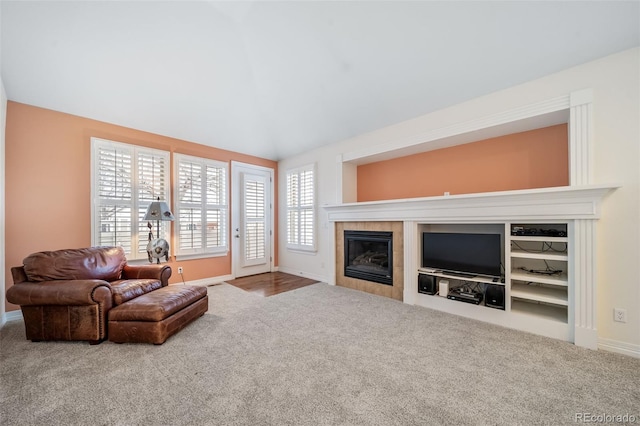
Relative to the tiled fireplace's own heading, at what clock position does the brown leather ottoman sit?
The brown leather ottoman is roughly at 12 o'clock from the tiled fireplace.

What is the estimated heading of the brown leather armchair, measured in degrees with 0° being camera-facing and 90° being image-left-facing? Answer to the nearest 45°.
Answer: approximately 315°

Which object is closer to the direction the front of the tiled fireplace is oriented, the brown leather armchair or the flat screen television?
the brown leather armchair

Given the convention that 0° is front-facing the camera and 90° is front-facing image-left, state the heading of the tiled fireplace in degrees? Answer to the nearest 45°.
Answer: approximately 45°

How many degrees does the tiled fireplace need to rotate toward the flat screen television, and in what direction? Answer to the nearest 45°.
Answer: approximately 90° to its left

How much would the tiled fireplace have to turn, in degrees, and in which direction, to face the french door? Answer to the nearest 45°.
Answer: approximately 45° to its right

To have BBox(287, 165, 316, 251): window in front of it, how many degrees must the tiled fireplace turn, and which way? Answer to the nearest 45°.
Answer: approximately 90° to its right

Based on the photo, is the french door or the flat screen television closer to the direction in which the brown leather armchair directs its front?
the flat screen television

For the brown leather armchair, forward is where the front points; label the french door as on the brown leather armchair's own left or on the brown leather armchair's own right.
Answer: on the brown leather armchair's own left
